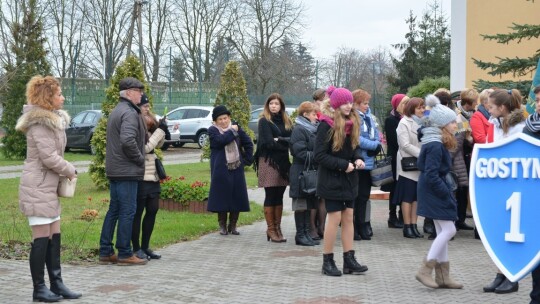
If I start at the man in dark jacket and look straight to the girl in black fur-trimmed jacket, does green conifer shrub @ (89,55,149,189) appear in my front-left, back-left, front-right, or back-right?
back-left

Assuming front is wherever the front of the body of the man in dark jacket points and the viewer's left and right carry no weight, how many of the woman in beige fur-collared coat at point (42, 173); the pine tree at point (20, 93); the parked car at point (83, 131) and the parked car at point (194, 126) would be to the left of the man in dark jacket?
3

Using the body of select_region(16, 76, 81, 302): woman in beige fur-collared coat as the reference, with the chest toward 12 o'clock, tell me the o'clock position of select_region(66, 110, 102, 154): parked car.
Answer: The parked car is roughly at 9 o'clock from the woman in beige fur-collared coat.

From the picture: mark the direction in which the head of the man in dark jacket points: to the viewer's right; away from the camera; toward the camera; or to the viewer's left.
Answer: to the viewer's right

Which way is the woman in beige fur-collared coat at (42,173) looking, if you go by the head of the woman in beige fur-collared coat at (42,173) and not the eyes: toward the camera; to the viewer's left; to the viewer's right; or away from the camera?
to the viewer's right

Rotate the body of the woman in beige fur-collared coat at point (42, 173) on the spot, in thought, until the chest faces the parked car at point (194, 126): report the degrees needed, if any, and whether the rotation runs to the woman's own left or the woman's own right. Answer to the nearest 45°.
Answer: approximately 90° to the woman's own left

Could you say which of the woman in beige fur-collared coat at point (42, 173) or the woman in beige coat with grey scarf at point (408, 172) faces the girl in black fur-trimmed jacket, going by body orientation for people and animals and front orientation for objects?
the woman in beige fur-collared coat at point (42, 173)

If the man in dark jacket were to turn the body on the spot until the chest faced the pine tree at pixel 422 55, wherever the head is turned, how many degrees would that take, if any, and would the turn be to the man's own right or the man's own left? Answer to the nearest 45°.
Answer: approximately 45° to the man's own left

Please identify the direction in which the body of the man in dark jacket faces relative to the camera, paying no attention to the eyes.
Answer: to the viewer's right
